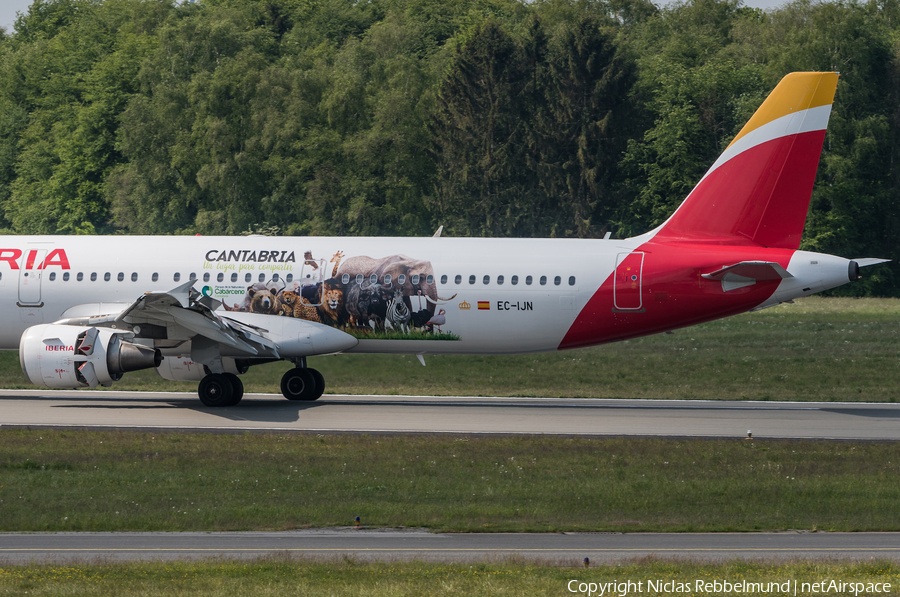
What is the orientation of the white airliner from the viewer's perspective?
to the viewer's left
